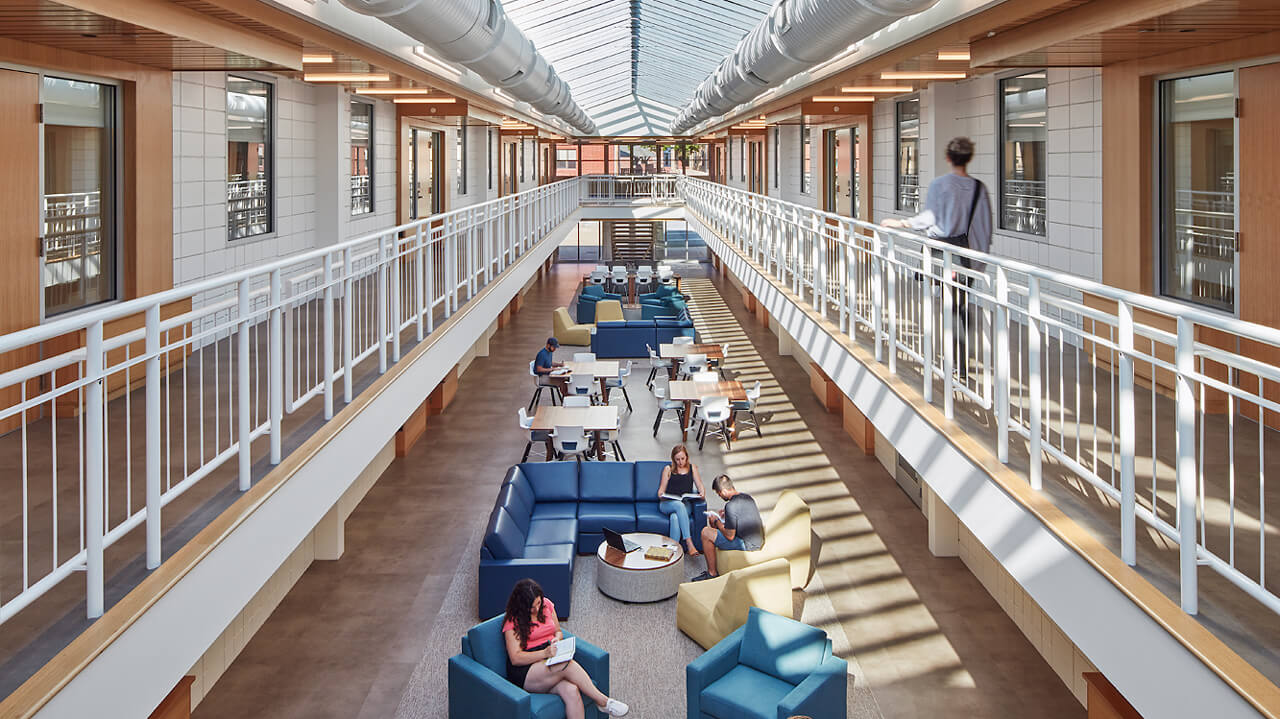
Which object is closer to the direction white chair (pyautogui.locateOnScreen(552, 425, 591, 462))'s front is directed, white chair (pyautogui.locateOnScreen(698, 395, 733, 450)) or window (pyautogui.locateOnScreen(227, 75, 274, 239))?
the white chair

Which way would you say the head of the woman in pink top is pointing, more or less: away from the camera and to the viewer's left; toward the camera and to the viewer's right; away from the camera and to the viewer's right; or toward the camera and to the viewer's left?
toward the camera and to the viewer's right

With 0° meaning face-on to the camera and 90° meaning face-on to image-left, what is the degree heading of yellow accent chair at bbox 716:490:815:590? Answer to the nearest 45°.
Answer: approximately 90°

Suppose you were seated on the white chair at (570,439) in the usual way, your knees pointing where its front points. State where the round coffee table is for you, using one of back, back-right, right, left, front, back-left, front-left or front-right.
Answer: back

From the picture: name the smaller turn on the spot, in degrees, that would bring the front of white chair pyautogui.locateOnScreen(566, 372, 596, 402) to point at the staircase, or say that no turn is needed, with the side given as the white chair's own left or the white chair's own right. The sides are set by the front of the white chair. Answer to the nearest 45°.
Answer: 0° — it already faces it

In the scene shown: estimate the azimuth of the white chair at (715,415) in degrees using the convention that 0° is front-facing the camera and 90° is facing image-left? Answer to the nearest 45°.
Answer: approximately 180°

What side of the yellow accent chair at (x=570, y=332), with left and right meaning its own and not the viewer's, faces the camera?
right

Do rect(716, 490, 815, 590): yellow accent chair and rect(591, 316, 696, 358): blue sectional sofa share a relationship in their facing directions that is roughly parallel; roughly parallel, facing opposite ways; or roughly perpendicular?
roughly perpendicular

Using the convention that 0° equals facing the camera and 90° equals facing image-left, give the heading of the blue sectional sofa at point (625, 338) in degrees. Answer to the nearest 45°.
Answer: approximately 180°

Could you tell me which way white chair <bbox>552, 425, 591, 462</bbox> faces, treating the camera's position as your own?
facing away from the viewer
